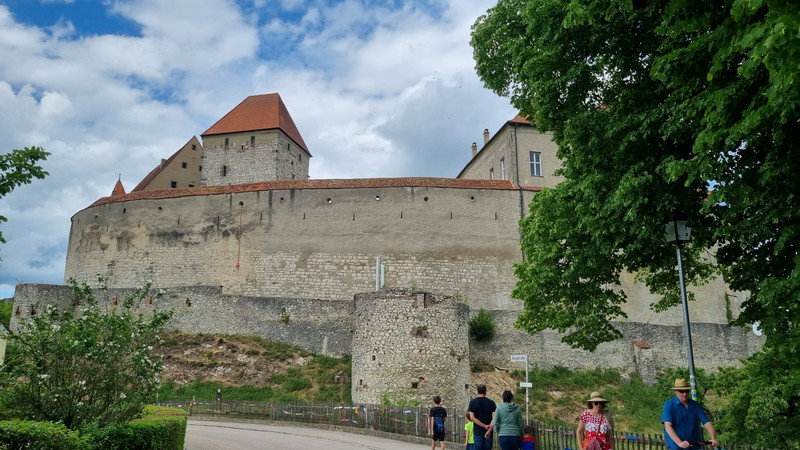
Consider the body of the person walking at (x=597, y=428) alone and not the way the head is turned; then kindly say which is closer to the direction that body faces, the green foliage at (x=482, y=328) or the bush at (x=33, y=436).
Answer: the bush

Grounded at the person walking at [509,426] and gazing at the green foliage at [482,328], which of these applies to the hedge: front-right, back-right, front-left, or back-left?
back-left

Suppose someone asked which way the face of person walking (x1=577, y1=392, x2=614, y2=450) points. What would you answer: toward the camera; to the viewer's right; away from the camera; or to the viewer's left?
toward the camera

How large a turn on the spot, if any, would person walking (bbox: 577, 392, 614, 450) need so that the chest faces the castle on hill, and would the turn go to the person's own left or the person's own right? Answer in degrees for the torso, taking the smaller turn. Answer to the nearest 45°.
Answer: approximately 135° to the person's own right

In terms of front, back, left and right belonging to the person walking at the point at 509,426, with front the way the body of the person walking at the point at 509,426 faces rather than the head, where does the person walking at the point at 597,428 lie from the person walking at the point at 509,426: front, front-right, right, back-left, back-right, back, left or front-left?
back-right

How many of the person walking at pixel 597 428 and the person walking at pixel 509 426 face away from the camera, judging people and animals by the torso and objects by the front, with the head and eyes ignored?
1

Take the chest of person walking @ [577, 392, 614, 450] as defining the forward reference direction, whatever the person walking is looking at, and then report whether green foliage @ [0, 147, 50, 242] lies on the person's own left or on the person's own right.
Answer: on the person's own right

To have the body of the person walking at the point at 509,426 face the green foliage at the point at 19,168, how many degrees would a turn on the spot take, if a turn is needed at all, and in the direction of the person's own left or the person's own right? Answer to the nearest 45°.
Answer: approximately 135° to the person's own left

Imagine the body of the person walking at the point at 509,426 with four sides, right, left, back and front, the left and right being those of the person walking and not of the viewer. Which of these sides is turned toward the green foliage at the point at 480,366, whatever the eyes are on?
front

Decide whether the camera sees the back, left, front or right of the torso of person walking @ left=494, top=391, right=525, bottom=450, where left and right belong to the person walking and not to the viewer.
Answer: back

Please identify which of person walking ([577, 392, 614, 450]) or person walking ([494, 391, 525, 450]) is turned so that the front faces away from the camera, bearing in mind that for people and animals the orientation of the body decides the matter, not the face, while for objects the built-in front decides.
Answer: person walking ([494, 391, 525, 450])

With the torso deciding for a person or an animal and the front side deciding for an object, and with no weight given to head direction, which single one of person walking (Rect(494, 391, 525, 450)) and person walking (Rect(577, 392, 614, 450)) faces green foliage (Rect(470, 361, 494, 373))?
person walking (Rect(494, 391, 525, 450))

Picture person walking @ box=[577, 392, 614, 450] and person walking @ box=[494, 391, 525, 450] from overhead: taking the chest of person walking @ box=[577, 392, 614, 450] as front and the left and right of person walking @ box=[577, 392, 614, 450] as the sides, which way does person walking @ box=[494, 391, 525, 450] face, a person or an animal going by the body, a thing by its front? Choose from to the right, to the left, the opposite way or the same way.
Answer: the opposite way

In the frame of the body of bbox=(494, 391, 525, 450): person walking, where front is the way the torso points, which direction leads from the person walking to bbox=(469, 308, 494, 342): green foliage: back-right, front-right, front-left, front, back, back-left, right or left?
front

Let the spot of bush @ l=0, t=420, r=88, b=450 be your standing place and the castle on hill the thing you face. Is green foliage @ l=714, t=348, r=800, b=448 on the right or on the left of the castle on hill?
right

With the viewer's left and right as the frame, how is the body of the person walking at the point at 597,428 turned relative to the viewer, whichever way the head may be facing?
facing the viewer
